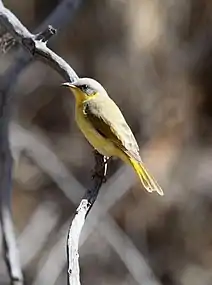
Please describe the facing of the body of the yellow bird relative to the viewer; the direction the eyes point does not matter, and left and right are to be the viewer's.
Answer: facing to the left of the viewer
